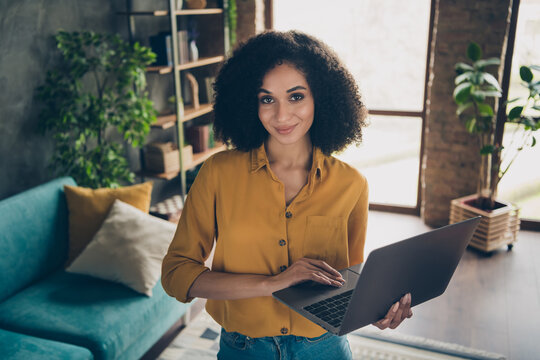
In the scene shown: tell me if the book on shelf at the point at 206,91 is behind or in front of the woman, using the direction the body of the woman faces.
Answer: behind

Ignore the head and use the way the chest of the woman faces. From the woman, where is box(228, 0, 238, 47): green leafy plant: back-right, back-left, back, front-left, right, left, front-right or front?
back

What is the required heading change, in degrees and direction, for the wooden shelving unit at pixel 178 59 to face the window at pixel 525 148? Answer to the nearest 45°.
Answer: approximately 45° to its left

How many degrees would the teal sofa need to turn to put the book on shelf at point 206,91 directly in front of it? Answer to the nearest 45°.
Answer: approximately 90° to its left

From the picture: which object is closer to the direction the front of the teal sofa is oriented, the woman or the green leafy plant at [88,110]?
the woman

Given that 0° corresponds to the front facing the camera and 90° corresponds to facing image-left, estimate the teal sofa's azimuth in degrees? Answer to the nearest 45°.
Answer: approximately 315°

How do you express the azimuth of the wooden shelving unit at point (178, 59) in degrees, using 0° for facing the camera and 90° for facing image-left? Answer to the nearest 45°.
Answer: approximately 315°

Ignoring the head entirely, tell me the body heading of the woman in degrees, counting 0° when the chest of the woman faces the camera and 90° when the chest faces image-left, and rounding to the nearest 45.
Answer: approximately 0°

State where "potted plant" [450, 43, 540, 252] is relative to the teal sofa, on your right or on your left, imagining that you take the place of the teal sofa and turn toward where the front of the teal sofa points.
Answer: on your left

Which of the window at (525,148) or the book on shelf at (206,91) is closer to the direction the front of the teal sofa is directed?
the window
